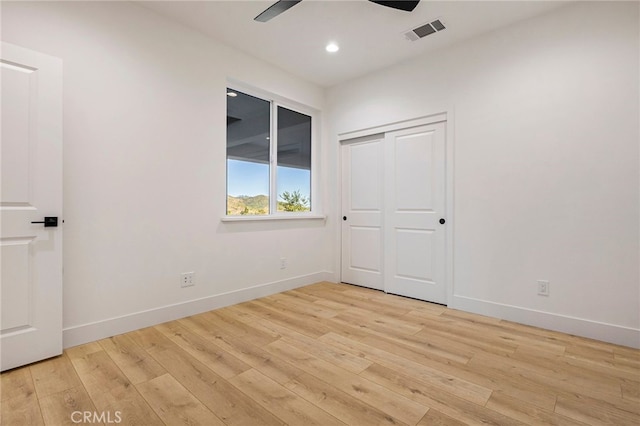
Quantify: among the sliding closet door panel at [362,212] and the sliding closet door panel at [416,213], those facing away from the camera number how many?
0

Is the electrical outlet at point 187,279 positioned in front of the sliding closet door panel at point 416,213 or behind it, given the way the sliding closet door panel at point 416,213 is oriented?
in front

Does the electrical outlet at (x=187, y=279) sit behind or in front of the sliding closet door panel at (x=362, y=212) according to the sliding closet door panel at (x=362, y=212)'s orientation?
in front

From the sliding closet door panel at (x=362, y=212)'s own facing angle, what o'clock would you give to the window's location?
The window is roughly at 1 o'clock from the sliding closet door panel.

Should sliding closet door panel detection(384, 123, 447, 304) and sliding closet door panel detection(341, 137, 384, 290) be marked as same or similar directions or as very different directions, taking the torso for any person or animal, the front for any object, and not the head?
same or similar directions

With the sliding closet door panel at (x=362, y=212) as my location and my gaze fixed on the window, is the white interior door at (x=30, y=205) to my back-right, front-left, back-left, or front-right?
front-left

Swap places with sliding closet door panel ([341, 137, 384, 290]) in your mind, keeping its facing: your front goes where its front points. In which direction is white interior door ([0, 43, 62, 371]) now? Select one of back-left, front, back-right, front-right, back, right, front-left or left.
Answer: front

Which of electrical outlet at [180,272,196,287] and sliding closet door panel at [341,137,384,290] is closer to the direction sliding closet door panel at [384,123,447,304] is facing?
the electrical outlet

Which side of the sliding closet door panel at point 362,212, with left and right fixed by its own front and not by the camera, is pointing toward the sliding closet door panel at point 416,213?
left

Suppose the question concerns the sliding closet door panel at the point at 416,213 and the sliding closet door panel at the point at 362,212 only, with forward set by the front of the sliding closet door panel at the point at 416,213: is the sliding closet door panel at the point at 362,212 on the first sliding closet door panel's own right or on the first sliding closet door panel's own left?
on the first sliding closet door panel's own right

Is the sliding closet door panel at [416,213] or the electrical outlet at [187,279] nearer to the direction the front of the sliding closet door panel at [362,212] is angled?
the electrical outlet

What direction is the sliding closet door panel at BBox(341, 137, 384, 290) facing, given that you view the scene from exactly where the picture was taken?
facing the viewer and to the left of the viewer

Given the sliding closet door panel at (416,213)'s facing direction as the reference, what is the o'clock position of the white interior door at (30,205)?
The white interior door is roughly at 12 o'clock from the sliding closet door panel.
